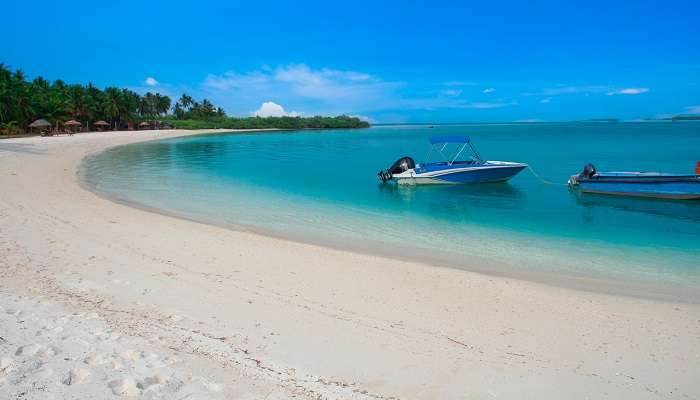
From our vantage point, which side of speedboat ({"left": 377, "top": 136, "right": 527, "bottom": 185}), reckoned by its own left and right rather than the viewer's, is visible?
right

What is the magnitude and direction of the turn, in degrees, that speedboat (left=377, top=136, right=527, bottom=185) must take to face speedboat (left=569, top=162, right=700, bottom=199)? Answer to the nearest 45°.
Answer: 0° — it already faces it

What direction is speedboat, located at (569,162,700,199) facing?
to the viewer's right

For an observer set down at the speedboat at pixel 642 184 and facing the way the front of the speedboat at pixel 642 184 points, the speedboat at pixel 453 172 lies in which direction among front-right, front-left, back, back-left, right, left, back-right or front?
back

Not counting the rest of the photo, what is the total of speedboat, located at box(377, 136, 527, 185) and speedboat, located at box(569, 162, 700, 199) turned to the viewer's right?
2
